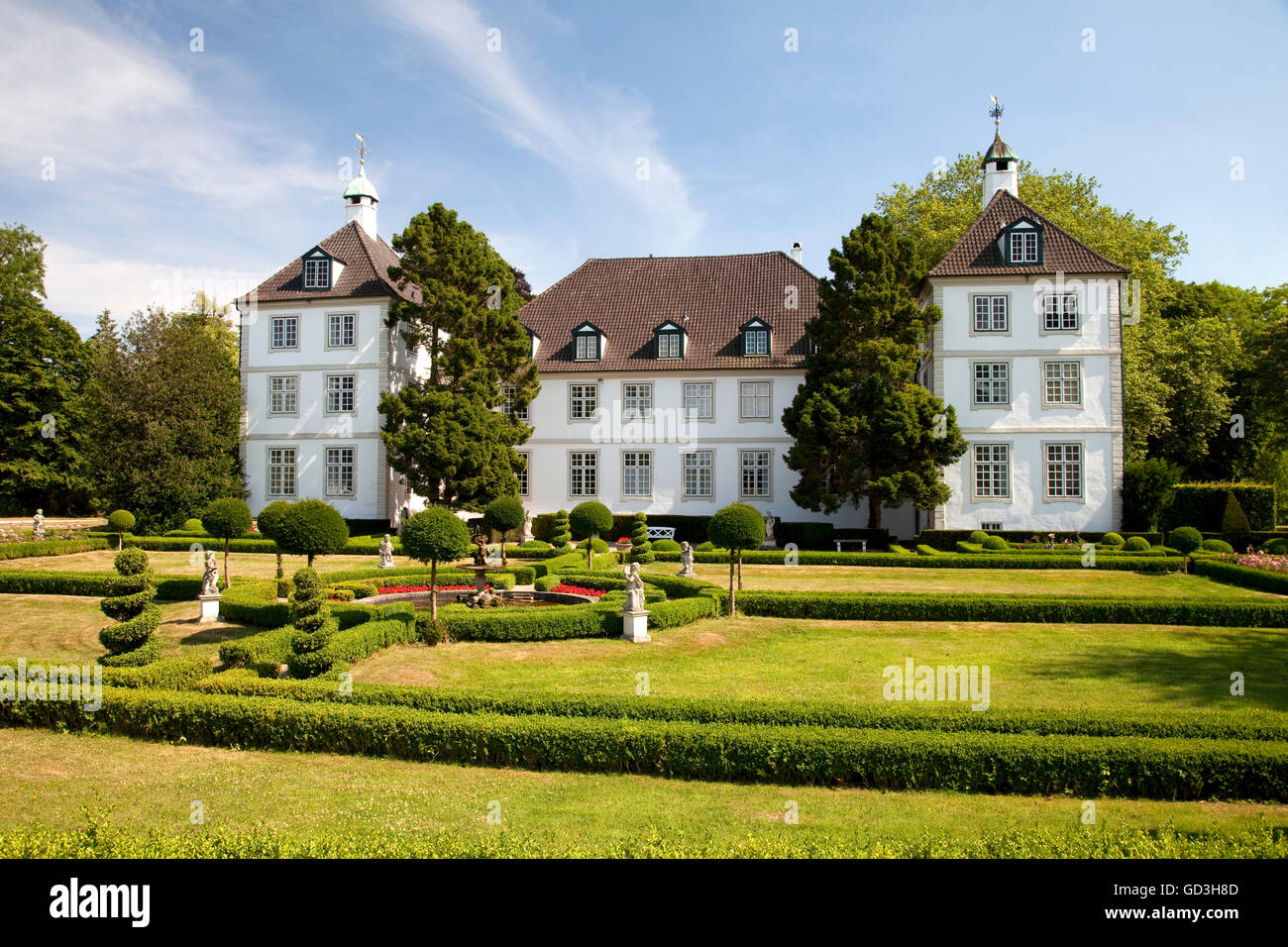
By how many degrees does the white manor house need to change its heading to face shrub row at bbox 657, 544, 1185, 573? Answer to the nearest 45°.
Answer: approximately 45° to its left

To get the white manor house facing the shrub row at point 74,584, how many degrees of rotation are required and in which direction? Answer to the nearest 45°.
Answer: approximately 45° to its right

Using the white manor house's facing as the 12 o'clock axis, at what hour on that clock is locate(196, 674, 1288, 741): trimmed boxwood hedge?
The trimmed boxwood hedge is roughly at 12 o'clock from the white manor house.

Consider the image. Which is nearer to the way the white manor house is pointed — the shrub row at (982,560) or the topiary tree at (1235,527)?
the shrub row

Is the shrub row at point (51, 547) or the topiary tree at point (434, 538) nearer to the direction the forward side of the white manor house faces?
the topiary tree

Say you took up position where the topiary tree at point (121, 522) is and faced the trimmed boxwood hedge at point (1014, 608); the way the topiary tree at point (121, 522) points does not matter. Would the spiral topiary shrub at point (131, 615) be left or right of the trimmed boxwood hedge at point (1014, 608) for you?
right

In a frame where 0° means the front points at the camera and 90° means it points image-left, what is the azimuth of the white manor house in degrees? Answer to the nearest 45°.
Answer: approximately 0°

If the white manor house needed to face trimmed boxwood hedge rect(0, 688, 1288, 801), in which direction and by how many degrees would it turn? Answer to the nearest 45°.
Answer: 0° — it already faces it
